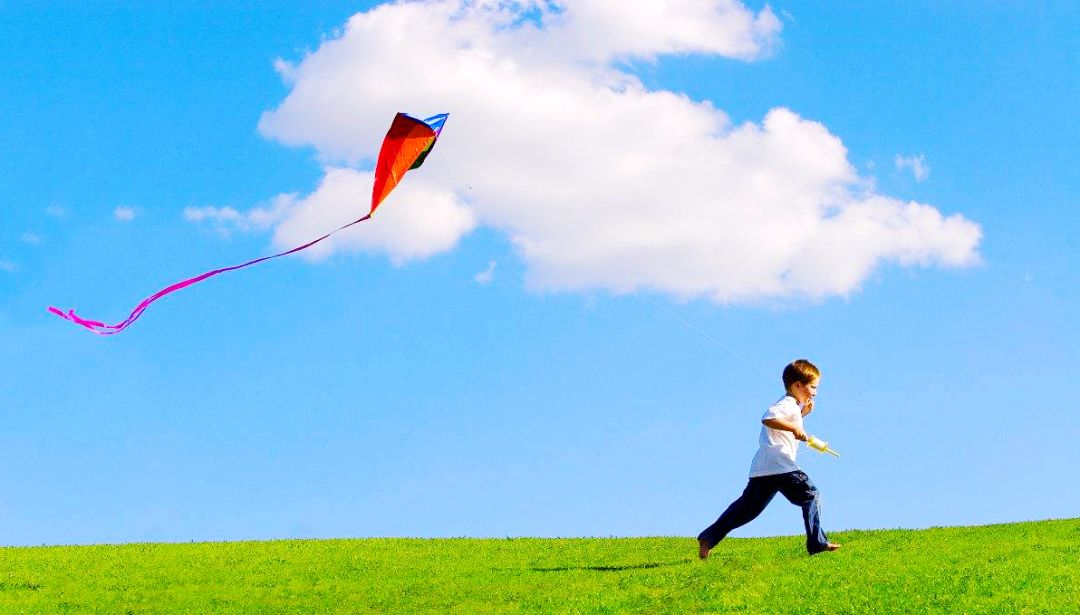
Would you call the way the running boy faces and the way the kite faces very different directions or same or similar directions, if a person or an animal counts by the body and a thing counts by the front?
same or similar directions

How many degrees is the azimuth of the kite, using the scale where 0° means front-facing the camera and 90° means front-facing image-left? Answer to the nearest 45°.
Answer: approximately 270°

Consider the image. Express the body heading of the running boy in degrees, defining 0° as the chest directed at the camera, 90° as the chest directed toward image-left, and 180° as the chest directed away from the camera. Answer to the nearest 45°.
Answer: approximately 270°

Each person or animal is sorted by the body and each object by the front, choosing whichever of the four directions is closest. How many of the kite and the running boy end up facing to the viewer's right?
2

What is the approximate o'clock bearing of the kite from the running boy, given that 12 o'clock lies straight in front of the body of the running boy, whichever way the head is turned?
The kite is roughly at 6 o'clock from the running boy.

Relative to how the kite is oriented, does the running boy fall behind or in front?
in front
